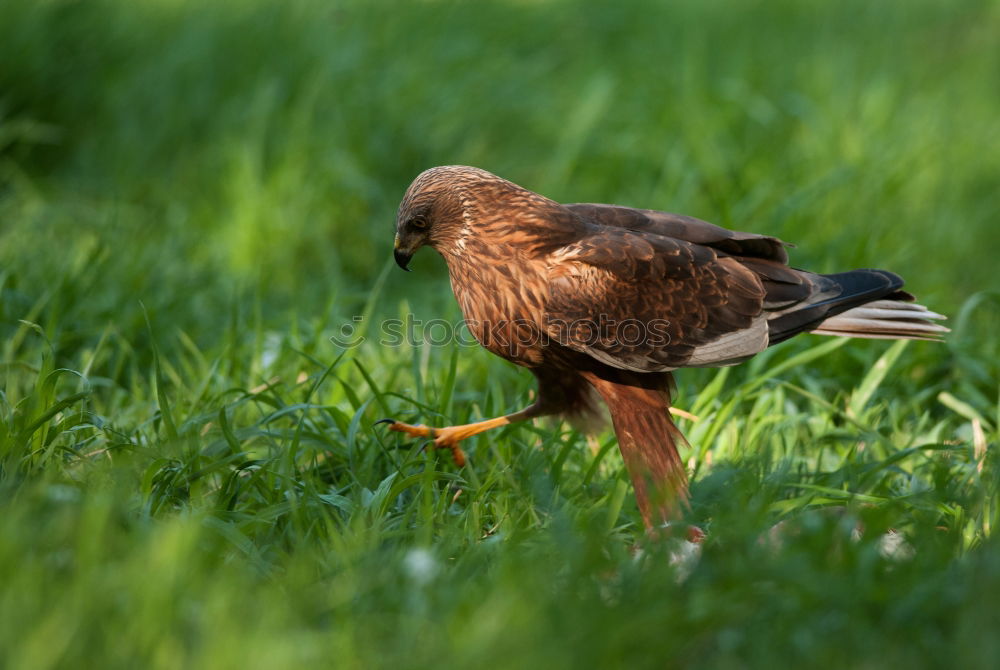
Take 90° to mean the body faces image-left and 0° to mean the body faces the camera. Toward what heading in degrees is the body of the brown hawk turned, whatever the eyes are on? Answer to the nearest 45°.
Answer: approximately 90°
